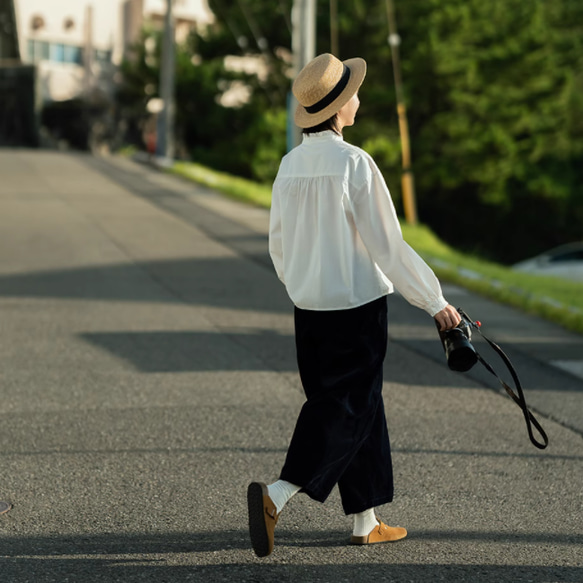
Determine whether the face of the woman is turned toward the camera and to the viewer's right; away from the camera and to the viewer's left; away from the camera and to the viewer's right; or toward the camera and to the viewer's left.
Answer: away from the camera and to the viewer's right

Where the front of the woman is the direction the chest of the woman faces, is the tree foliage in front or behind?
in front

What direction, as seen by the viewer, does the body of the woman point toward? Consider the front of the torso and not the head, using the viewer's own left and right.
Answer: facing away from the viewer and to the right of the viewer

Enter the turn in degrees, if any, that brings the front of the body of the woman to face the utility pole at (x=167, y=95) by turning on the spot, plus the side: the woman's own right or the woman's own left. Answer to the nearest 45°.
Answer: approximately 45° to the woman's own left

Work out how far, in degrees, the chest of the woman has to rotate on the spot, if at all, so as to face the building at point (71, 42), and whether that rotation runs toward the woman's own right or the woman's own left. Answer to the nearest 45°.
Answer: approximately 45° to the woman's own left
